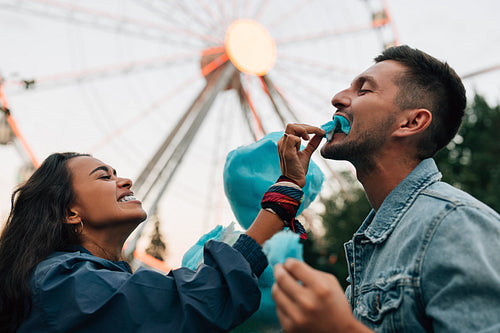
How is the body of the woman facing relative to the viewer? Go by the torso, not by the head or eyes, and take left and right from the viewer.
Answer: facing to the right of the viewer

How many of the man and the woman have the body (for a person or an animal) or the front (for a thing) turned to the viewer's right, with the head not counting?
1

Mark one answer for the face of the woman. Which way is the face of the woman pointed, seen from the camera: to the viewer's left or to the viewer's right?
to the viewer's right

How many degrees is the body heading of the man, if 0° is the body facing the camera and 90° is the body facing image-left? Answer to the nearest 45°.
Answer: approximately 90°

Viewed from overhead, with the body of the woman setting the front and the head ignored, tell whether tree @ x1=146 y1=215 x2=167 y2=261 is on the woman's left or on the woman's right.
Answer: on the woman's left

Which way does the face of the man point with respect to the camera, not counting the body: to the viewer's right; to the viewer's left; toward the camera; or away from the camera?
to the viewer's left

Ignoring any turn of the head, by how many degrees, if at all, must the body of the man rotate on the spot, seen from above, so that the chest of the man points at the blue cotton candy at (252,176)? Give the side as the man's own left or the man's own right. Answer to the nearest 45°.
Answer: approximately 45° to the man's own right

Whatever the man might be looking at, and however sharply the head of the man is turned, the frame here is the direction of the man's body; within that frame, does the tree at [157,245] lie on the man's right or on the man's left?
on the man's right
